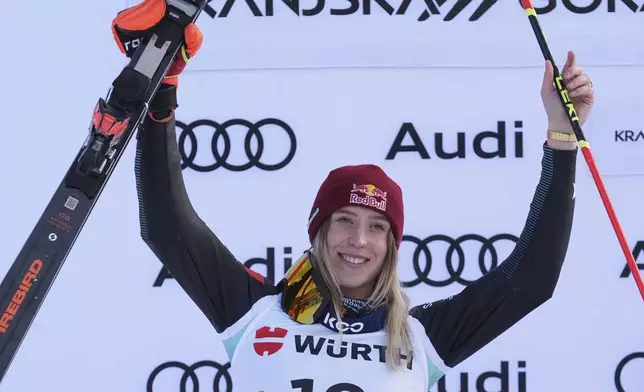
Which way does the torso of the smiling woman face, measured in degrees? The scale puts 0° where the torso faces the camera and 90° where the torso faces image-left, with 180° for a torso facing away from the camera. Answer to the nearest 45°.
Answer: approximately 0°
